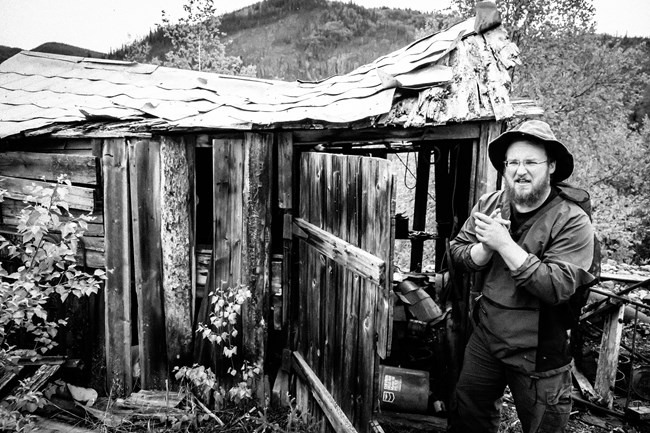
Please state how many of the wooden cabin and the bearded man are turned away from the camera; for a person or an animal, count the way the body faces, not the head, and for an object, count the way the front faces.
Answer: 0

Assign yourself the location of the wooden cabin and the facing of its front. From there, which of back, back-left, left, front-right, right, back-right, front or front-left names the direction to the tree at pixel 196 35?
back

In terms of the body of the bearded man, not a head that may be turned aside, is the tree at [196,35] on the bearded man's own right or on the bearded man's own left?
on the bearded man's own right

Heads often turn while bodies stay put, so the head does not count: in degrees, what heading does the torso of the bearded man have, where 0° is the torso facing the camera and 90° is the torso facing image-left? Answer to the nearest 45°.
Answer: approximately 45°

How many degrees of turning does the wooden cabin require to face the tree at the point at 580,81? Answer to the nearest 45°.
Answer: approximately 135° to its left

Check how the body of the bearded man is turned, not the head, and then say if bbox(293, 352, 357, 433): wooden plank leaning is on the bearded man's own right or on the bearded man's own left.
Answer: on the bearded man's own right

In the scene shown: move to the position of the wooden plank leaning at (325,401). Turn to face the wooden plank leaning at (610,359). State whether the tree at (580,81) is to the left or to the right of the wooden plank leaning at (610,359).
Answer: left

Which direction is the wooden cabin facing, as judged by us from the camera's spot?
facing the viewer
